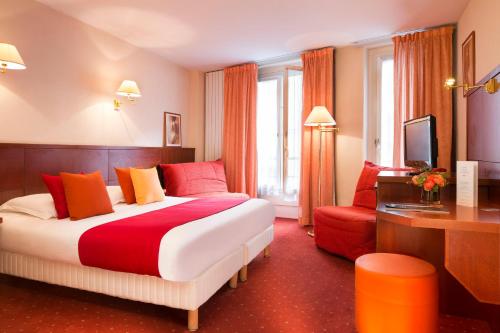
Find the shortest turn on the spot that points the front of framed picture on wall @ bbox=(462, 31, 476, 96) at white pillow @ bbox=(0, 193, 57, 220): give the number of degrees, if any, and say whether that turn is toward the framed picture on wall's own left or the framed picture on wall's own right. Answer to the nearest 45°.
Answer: approximately 45° to the framed picture on wall's own left

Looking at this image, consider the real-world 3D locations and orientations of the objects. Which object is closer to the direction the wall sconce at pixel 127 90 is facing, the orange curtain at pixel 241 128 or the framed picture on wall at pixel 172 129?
the orange curtain

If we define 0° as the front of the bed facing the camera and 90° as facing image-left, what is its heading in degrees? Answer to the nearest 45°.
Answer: approximately 315°

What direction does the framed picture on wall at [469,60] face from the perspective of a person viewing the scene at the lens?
facing to the left of the viewer

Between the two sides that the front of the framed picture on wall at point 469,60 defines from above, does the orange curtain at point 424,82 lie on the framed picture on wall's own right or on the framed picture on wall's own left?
on the framed picture on wall's own right

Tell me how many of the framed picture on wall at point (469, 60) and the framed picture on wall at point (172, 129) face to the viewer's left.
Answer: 1

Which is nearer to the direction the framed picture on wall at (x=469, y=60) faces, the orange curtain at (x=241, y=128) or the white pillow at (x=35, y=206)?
the orange curtain

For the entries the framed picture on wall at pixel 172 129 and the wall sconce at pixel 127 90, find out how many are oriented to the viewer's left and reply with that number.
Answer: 0

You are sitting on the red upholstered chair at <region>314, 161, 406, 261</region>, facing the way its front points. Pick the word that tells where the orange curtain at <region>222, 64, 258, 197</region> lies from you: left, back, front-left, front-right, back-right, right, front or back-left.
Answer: right

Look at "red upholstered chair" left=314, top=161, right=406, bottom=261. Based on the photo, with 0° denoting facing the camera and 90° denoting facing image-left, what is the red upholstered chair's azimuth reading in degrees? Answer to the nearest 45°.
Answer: approximately 45°

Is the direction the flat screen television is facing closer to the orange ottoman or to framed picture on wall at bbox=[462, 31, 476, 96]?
the orange ottoman

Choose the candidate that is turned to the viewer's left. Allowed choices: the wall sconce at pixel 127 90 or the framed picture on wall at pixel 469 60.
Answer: the framed picture on wall

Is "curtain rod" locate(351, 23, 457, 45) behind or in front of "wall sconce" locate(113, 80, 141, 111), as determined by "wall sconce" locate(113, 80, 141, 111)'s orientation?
in front

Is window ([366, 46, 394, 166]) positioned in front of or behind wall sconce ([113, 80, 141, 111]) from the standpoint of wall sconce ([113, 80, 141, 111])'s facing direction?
in front
